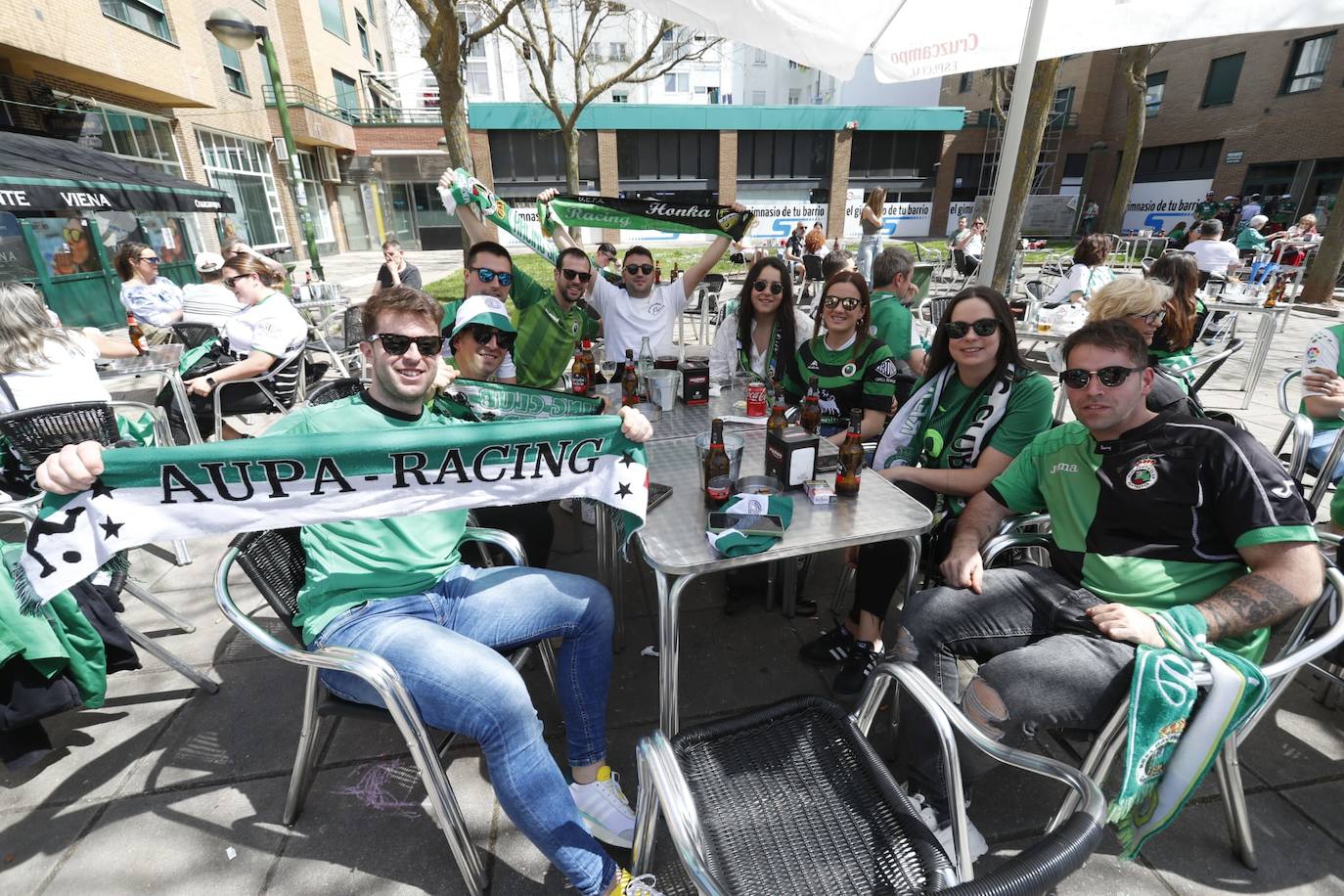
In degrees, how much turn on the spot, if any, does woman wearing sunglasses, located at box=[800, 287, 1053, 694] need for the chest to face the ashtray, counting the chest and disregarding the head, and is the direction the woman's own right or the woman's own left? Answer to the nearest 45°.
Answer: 0° — they already face it

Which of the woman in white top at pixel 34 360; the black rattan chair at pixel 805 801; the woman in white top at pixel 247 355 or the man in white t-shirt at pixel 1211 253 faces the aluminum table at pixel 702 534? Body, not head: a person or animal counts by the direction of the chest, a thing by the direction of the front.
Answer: the black rattan chair

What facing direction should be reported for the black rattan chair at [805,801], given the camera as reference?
facing away from the viewer and to the left of the viewer

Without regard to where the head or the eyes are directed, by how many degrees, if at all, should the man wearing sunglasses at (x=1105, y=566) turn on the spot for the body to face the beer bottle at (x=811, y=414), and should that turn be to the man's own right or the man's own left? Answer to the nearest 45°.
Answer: approximately 45° to the man's own right

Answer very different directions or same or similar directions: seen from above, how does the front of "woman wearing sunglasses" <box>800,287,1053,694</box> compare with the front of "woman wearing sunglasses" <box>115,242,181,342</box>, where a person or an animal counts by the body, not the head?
very different directions

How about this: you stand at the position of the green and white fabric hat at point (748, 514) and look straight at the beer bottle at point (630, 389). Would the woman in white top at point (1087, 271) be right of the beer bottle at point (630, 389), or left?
right

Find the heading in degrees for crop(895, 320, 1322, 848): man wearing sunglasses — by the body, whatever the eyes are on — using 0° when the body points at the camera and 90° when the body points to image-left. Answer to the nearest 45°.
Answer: approximately 45°

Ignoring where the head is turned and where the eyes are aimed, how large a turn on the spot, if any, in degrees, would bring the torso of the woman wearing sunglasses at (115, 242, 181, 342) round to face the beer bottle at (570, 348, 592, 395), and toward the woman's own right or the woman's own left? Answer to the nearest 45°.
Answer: approximately 45° to the woman's own right

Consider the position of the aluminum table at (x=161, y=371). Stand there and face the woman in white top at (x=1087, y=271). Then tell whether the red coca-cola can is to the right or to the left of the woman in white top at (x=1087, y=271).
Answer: right

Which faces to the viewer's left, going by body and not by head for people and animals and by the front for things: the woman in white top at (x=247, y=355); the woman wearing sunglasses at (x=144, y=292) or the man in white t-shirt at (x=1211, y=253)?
the woman in white top

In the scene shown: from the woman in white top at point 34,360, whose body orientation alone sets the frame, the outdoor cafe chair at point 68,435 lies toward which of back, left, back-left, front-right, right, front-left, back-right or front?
back-right
